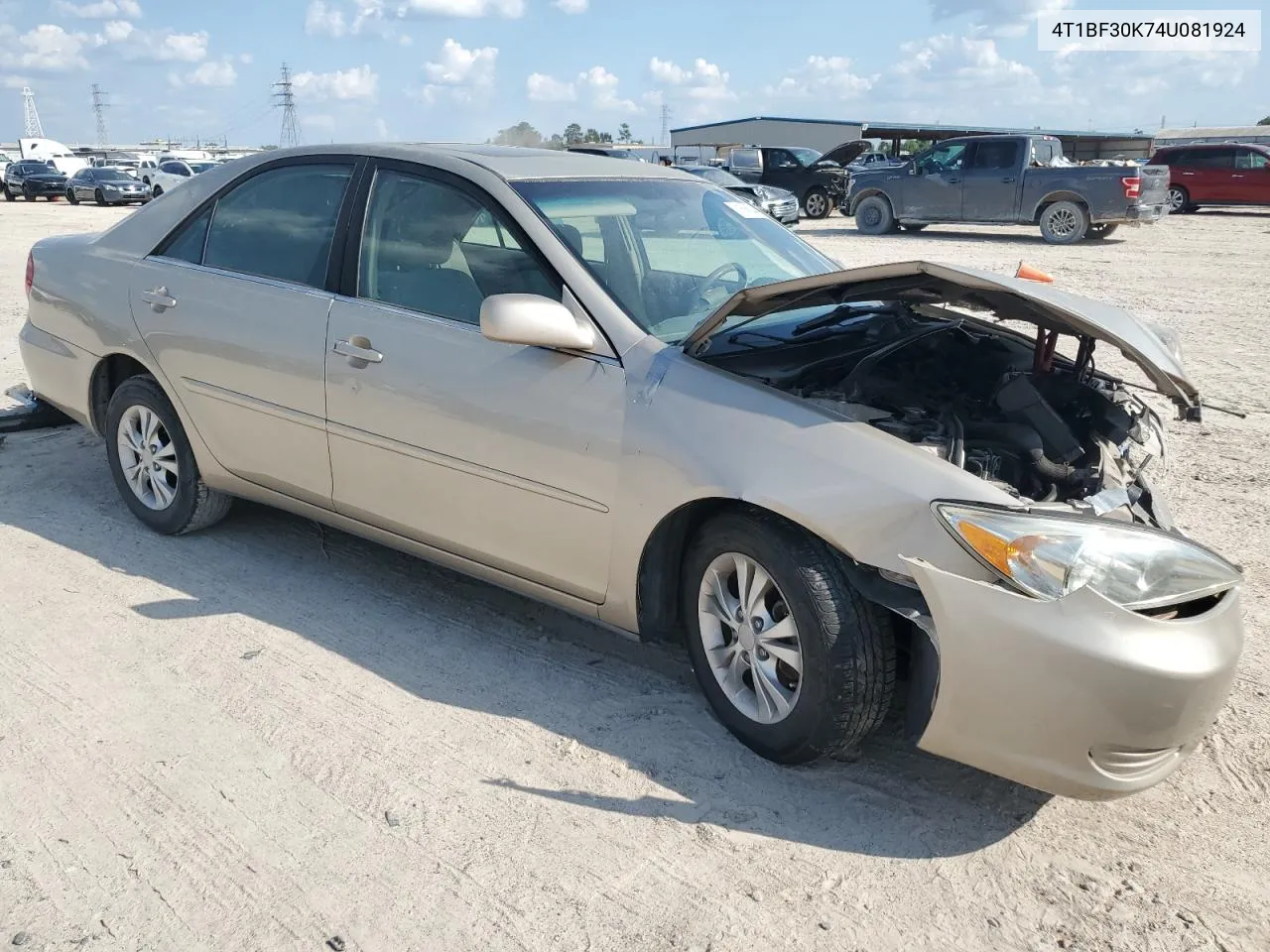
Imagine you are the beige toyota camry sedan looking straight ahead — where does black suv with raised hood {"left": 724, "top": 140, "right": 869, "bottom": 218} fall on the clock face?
The black suv with raised hood is roughly at 8 o'clock from the beige toyota camry sedan.

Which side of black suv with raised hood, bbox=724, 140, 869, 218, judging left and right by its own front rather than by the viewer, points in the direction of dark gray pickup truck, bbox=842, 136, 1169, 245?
front

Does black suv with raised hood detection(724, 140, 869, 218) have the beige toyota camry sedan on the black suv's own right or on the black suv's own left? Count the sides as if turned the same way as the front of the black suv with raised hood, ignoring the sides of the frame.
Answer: on the black suv's own right

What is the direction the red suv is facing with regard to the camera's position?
facing to the right of the viewer

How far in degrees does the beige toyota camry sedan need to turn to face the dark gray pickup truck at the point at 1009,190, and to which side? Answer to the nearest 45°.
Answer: approximately 135° to its left

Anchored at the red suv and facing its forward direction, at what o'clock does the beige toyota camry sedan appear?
The beige toyota camry sedan is roughly at 3 o'clock from the red suv.

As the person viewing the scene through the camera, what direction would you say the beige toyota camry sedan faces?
facing the viewer and to the right of the viewer

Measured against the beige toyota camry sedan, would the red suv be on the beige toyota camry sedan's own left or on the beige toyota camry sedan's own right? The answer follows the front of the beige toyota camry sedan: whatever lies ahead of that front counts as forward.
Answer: on the beige toyota camry sedan's own left

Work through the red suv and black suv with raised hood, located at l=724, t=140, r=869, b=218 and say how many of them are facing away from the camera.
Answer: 0

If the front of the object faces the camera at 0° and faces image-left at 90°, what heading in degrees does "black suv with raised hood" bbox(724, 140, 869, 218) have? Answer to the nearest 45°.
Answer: approximately 315°

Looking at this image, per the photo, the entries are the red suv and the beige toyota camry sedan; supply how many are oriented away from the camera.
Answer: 0

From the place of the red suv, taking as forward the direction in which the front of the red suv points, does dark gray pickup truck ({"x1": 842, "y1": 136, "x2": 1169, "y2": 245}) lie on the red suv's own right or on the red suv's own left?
on the red suv's own right
